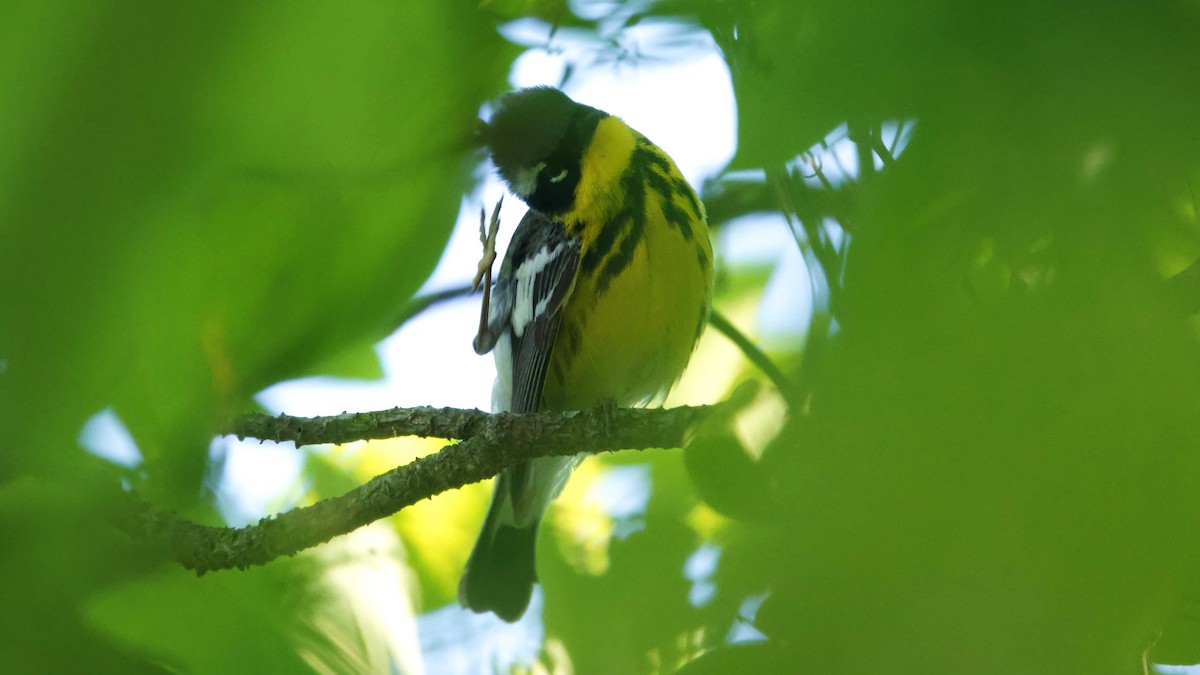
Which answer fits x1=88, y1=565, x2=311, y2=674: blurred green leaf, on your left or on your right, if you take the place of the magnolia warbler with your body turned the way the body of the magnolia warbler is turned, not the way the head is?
on your right

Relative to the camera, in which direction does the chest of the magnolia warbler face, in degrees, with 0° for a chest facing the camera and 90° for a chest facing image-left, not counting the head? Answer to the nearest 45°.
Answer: approximately 315°
